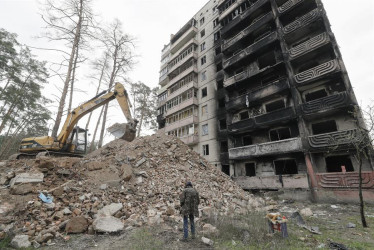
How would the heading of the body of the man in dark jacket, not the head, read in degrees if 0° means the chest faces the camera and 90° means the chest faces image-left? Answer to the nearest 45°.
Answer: approximately 180°

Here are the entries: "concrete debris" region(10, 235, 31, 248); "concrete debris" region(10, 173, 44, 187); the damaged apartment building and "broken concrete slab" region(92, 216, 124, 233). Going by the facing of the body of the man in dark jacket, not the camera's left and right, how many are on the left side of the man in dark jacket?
3

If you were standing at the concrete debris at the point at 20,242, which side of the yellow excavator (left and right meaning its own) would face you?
right

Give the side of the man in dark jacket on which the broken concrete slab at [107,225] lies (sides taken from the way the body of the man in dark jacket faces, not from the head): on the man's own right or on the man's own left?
on the man's own left

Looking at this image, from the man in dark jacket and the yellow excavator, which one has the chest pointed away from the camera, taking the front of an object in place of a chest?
the man in dark jacket

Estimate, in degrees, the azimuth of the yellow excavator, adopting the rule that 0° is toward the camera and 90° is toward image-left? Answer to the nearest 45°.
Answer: approximately 270°

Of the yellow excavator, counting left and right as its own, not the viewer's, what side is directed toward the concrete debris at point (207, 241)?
right

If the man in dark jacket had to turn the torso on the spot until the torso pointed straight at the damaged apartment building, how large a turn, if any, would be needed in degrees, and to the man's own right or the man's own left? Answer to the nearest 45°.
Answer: approximately 45° to the man's own right

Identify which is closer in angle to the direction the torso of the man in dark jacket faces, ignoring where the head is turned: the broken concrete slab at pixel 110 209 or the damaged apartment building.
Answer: the damaged apartment building

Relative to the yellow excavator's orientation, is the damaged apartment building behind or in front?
in front

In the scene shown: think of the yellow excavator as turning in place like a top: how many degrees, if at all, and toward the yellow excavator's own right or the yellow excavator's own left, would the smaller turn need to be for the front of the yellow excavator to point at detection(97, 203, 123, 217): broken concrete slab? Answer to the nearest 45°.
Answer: approximately 90° to the yellow excavator's own right

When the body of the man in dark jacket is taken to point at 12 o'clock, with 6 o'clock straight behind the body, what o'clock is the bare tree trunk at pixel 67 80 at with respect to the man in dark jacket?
The bare tree trunk is roughly at 10 o'clock from the man in dark jacket.

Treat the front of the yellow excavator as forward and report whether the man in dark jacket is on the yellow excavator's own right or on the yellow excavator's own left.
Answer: on the yellow excavator's own right

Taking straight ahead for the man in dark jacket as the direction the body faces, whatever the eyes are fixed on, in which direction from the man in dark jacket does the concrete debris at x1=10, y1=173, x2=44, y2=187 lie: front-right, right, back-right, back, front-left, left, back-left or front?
left
